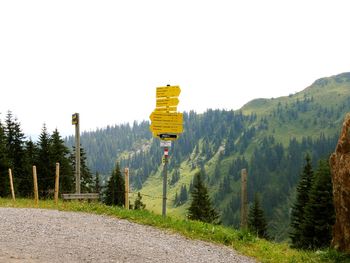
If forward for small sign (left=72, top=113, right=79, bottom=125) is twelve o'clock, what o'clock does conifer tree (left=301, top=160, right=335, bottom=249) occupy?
The conifer tree is roughly at 8 o'clock from the small sign.

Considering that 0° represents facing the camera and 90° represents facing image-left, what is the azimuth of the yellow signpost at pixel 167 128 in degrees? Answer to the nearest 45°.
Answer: approximately 0°

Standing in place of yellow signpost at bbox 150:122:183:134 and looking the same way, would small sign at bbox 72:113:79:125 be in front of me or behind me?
behind

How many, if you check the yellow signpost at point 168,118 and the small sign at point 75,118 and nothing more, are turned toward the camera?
2

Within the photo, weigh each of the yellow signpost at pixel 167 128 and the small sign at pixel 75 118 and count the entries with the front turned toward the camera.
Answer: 2

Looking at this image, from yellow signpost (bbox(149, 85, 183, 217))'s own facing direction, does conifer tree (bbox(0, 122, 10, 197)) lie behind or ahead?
behind

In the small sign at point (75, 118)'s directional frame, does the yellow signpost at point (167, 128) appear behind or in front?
in front

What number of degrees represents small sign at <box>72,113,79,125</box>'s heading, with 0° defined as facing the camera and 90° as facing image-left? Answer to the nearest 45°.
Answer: approximately 0°

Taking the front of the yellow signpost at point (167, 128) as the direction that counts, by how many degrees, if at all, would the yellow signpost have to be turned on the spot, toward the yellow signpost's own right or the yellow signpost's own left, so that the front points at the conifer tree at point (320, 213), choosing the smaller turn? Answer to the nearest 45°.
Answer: approximately 135° to the yellow signpost's own left
